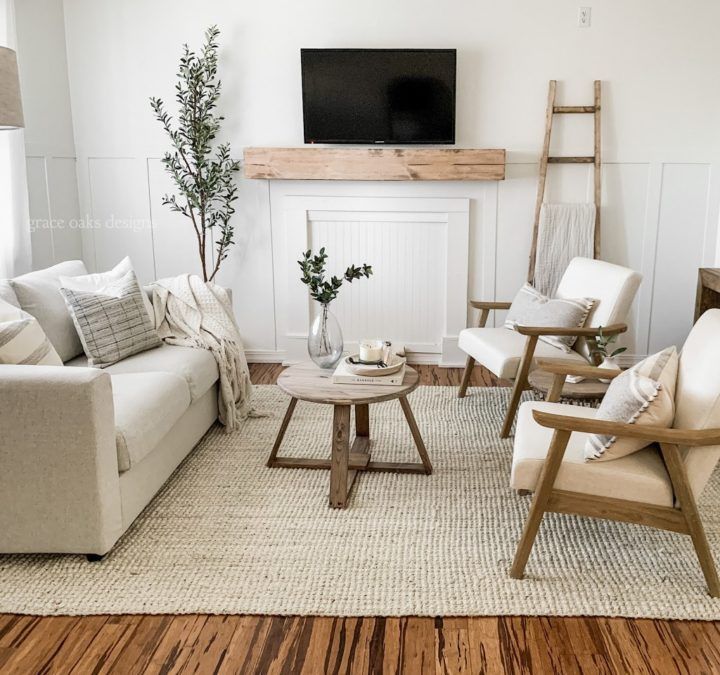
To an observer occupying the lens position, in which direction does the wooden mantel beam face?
facing the viewer

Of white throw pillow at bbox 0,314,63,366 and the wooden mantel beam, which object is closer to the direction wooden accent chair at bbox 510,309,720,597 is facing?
the white throw pillow

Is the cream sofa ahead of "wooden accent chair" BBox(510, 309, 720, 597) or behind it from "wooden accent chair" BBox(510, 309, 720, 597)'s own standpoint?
ahead

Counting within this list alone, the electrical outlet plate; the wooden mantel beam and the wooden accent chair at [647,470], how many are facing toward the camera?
2

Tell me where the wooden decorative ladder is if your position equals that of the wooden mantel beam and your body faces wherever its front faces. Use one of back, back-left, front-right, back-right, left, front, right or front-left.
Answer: left

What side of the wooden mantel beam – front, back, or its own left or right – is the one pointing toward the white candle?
front

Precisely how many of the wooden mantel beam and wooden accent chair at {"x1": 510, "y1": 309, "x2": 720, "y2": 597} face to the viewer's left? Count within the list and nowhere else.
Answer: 1

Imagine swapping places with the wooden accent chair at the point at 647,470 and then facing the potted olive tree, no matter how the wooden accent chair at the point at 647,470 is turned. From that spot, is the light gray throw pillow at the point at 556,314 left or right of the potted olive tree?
right

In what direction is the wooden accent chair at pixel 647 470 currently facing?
to the viewer's left

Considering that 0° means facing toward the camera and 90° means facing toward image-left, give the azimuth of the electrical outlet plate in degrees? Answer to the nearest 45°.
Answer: approximately 0°

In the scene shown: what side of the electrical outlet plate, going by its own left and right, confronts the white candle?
front

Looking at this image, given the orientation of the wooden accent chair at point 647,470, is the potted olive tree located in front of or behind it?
in front

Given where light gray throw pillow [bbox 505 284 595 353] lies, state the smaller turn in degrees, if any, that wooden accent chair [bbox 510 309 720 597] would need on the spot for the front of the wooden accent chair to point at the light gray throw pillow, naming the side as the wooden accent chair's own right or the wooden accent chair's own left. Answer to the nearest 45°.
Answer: approximately 90° to the wooden accent chair's own right

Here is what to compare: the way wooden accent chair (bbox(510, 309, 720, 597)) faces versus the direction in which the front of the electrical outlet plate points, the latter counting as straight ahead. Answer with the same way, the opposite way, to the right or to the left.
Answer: to the right

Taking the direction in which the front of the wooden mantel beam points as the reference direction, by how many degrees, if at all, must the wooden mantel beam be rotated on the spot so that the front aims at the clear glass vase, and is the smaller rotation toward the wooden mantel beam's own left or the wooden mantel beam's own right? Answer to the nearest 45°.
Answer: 0° — it already faces it

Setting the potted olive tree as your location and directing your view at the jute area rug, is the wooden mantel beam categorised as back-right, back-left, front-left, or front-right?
front-left

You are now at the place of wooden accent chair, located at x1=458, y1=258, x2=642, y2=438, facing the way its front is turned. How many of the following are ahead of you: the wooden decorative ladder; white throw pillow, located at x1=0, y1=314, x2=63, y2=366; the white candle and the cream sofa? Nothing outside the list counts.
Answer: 3

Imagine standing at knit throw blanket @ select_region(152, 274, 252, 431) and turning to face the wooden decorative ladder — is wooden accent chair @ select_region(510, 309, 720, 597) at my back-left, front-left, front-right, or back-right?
front-right

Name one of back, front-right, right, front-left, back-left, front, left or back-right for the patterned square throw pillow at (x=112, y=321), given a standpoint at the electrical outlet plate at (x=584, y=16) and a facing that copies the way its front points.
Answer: front-right

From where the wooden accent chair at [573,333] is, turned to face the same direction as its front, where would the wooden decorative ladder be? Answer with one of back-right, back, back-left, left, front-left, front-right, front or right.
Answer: back-right
